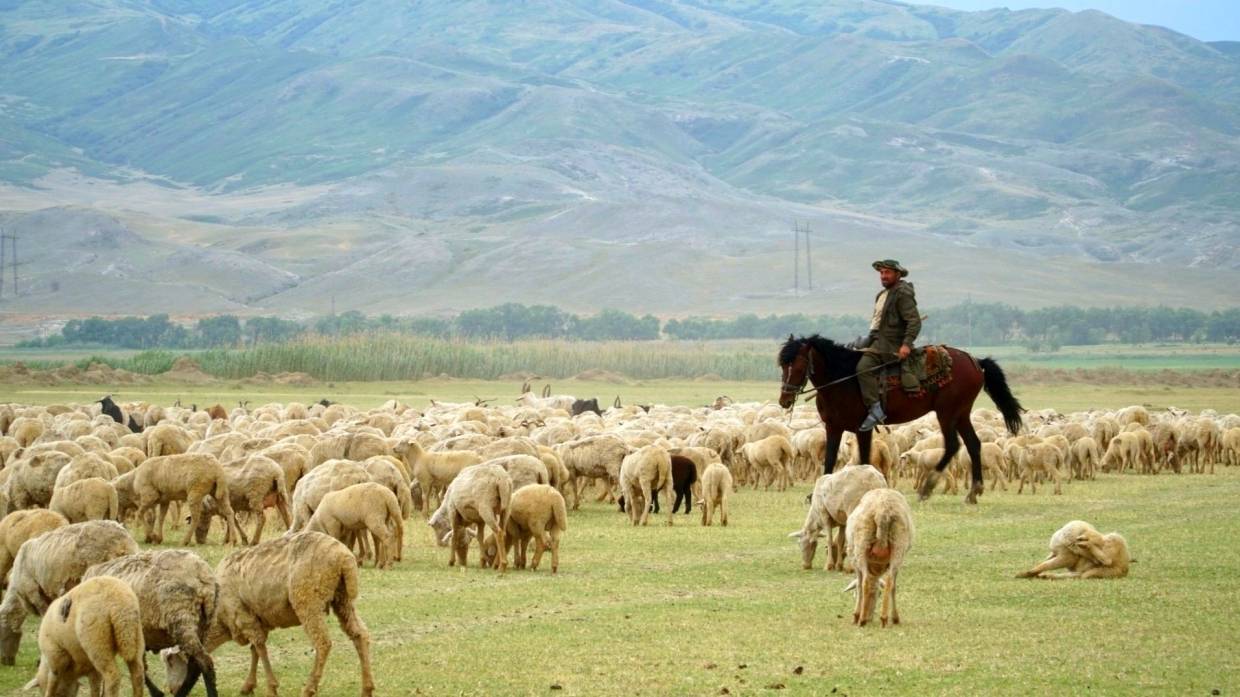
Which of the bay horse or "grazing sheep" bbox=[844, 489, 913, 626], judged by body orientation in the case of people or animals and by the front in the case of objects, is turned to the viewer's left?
the bay horse

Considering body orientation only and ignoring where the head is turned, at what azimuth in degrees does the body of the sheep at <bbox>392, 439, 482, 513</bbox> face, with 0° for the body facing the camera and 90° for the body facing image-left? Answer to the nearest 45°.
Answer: approximately 90°

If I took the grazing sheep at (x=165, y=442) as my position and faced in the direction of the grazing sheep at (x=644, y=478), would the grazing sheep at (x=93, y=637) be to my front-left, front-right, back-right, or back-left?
front-right

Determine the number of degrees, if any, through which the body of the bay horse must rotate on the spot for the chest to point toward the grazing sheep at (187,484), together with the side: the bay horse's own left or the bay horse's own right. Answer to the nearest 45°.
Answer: approximately 45° to the bay horse's own left

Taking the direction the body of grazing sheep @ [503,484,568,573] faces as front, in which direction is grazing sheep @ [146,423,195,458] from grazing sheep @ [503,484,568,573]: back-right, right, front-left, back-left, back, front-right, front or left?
front

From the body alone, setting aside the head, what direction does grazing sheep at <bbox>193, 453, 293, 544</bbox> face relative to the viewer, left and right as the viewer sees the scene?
facing away from the viewer and to the left of the viewer

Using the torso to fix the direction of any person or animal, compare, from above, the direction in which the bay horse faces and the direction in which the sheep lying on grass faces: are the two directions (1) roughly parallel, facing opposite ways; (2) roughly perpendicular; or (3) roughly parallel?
roughly parallel

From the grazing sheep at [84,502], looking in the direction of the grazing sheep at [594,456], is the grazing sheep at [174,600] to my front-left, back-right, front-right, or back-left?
back-right

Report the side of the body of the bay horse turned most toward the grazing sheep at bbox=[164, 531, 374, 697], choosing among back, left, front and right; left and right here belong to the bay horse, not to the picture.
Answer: left

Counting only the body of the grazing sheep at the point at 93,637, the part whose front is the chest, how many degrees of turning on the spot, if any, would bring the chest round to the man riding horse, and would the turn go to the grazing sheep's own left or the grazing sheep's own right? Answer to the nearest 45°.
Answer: approximately 90° to the grazing sheep's own right

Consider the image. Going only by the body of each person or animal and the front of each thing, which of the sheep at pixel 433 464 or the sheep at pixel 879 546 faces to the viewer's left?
the sheep at pixel 433 464

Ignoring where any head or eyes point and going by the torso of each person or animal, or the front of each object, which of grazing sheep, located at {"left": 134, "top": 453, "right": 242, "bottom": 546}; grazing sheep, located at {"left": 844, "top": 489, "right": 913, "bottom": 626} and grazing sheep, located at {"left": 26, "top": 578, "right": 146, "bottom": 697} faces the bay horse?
grazing sheep, located at {"left": 844, "top": 489, "right": 913, "bottom": 626}

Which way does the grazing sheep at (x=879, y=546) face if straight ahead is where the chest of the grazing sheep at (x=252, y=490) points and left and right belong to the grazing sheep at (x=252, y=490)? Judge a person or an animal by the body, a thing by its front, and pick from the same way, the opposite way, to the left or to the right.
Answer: to the right
